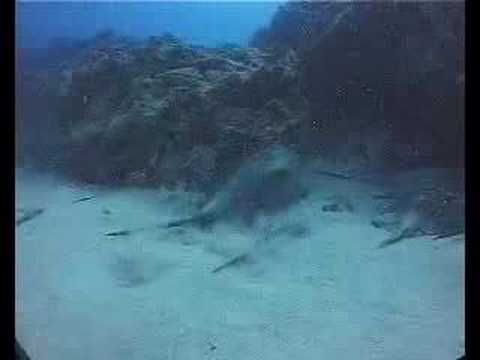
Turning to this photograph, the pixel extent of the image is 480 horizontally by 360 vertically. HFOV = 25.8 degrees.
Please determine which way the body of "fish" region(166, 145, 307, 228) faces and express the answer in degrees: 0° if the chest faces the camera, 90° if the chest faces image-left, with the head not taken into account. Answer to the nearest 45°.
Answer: approximately 270°
